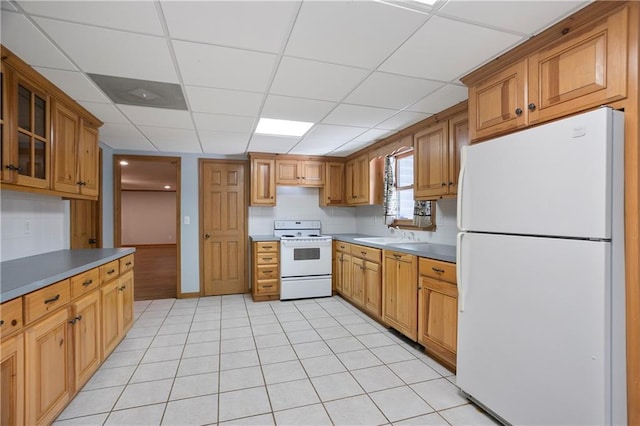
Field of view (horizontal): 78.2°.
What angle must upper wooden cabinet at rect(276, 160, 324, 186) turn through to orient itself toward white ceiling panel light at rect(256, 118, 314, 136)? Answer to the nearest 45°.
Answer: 0° — it already faces it

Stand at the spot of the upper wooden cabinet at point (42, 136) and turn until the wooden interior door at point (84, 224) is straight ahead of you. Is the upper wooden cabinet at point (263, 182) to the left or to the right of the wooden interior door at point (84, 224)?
right

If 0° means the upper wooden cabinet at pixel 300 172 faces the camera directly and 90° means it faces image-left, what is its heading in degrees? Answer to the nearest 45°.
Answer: approximately 0°

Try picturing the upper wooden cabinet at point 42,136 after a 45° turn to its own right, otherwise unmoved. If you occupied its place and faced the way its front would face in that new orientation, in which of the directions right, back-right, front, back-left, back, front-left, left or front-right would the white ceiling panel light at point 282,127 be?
left

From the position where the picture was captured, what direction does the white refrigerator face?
facing the viewer and to the left of the viewer

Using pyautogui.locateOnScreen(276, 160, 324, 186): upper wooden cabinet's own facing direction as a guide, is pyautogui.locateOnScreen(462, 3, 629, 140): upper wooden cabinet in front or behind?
in front

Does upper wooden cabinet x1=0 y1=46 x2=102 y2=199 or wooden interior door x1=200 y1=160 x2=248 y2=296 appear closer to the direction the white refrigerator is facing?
the upper wooden cabinet

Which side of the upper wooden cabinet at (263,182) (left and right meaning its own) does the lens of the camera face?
front

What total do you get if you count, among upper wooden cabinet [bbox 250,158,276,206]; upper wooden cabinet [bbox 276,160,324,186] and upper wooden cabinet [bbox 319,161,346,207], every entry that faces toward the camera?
3

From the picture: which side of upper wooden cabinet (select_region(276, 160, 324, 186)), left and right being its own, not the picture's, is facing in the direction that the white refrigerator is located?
front

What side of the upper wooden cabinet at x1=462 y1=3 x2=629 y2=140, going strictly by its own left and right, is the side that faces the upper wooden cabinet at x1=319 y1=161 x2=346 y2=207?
right

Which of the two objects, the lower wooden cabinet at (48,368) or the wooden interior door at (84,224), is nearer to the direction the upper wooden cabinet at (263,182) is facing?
the lower wooden cabinet

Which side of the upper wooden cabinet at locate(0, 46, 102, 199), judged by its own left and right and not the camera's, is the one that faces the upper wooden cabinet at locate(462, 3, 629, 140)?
front

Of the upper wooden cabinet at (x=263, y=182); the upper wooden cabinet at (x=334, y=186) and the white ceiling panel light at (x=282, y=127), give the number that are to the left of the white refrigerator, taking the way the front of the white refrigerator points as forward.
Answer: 0
